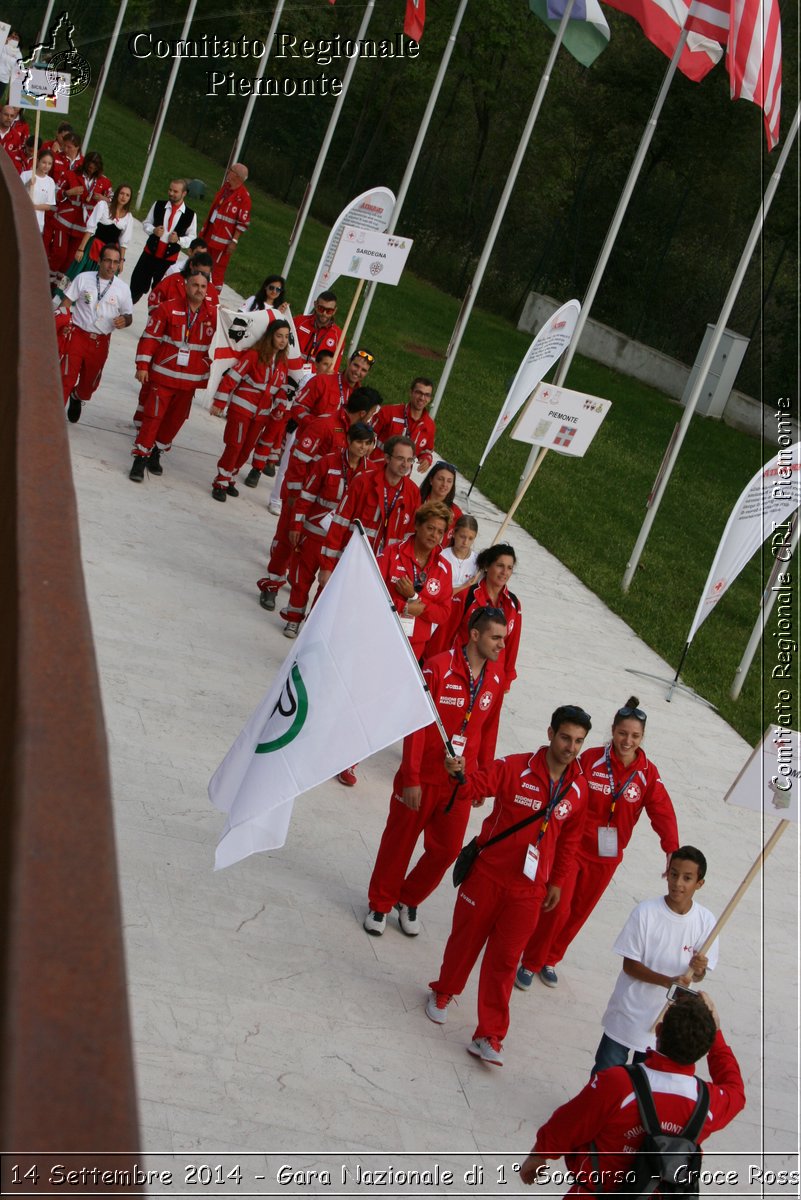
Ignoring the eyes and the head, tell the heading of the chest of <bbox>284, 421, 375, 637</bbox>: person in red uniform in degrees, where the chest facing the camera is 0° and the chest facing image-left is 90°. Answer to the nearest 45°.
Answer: approximately 315°

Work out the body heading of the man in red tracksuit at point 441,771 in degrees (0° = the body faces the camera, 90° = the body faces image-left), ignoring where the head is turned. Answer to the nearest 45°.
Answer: approximately 315°

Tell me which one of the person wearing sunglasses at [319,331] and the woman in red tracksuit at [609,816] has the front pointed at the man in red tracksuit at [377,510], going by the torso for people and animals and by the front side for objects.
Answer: the person wearing sunglasses

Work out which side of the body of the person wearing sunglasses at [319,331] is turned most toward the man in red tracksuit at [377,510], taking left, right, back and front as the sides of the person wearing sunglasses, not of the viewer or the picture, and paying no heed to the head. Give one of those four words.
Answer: front

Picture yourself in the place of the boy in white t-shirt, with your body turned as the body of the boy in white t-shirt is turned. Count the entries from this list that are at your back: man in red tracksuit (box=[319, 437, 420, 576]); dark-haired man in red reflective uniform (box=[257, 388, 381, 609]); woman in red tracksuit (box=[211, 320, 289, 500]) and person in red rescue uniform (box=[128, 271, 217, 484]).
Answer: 4

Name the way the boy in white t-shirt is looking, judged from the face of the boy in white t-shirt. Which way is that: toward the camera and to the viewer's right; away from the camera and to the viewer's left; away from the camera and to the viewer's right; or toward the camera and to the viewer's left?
toward the camera and to the viewer's left

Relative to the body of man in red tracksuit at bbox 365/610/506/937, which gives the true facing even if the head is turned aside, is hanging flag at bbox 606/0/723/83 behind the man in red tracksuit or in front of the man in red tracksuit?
behind

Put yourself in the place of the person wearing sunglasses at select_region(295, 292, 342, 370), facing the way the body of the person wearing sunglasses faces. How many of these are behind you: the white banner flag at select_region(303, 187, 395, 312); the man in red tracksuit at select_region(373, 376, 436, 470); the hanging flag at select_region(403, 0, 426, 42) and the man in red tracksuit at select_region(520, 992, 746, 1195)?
2

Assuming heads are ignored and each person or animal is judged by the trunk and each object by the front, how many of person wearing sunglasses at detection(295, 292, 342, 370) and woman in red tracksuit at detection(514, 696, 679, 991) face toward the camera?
2

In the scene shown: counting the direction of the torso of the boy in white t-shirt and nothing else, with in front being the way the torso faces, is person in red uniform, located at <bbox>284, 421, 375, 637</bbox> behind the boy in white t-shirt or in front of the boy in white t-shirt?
behind

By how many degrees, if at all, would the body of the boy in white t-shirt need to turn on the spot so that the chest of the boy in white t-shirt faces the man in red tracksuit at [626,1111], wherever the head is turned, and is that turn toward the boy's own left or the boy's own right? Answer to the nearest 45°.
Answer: approximately 45° to the boy's own right

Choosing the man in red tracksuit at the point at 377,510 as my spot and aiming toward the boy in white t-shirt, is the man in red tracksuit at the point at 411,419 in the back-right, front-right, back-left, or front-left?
back-left

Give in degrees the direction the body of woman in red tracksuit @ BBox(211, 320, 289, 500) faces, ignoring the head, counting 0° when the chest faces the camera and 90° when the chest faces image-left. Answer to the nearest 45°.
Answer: approximately 315°
